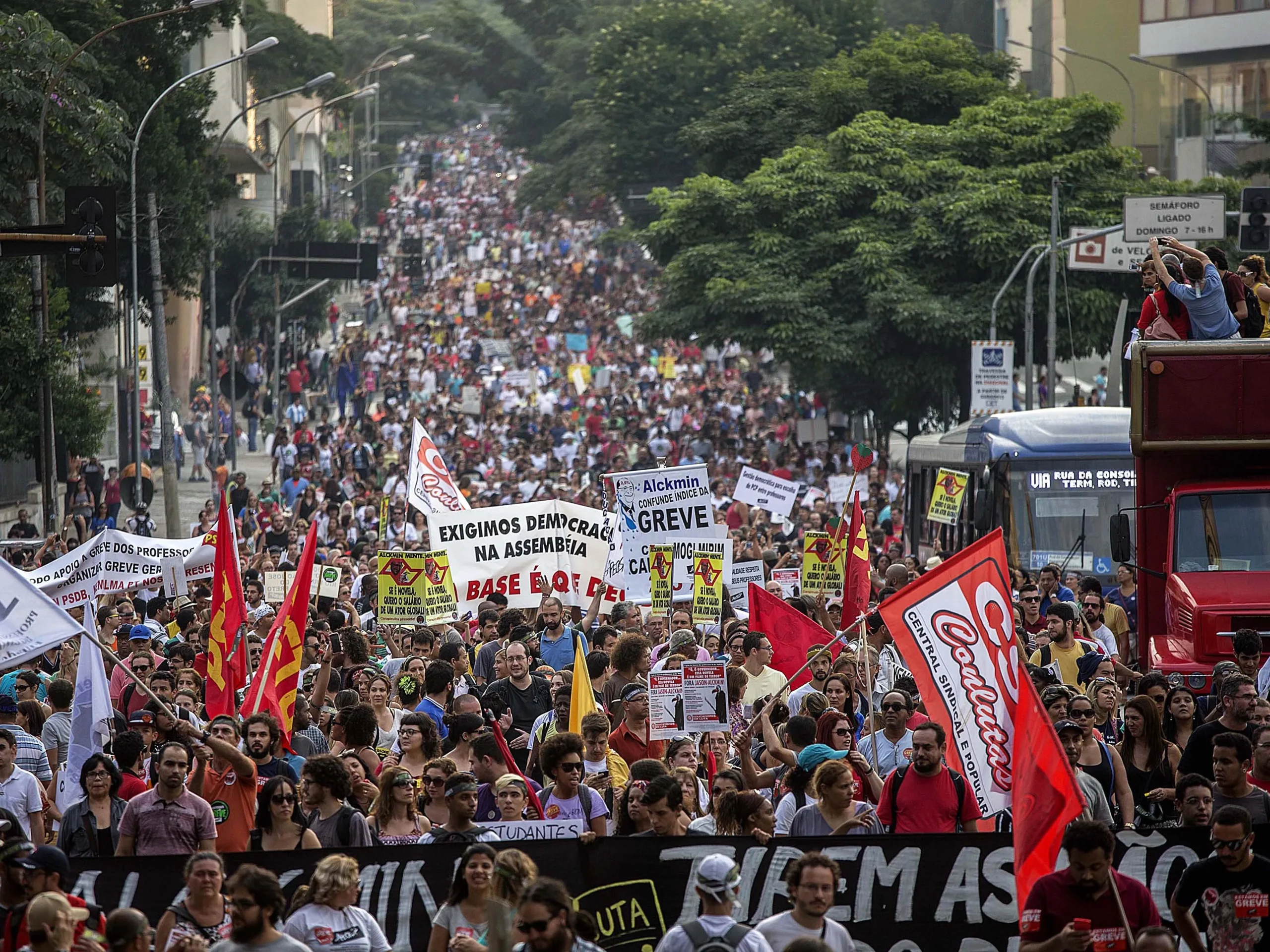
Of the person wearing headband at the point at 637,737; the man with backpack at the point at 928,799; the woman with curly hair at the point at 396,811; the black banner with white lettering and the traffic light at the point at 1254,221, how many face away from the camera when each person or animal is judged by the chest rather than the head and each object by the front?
0

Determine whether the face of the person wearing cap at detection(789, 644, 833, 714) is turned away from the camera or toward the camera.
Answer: toward the camera

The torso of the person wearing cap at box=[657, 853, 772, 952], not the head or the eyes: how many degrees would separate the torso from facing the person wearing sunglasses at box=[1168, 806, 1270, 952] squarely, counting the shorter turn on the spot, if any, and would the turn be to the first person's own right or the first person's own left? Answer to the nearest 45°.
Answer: approximately 90° to the first person's own right

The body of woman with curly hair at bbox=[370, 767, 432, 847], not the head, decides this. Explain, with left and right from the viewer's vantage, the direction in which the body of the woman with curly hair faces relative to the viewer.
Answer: facing the viewer

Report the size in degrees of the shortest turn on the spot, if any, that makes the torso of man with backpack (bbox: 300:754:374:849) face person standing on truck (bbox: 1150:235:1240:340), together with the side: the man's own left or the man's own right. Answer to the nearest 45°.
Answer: approximately 180°

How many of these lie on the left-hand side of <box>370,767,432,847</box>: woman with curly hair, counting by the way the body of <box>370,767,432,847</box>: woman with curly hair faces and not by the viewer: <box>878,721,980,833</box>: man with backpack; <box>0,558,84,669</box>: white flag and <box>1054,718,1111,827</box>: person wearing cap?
2

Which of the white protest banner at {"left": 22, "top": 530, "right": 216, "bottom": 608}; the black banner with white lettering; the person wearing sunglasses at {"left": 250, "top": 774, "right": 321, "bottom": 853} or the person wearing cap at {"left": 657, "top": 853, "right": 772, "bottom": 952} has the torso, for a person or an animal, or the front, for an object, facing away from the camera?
the person wearing cap

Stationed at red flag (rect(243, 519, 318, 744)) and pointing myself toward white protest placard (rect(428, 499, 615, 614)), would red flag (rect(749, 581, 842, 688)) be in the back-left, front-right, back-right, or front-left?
front-right

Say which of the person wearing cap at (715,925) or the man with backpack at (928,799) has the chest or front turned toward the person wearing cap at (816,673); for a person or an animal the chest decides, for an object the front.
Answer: the person wearing cap at (715,925)

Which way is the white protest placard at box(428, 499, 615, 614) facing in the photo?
toward the camera

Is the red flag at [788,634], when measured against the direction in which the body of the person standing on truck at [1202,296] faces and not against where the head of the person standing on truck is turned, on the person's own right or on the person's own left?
on the person's own left

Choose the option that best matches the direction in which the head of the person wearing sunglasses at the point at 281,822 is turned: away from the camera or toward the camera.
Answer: toward the camera

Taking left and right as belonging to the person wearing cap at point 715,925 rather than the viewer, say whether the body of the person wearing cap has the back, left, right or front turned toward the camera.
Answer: back

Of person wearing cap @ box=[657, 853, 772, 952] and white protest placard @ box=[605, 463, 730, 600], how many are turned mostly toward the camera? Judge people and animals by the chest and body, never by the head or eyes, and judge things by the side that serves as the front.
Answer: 1

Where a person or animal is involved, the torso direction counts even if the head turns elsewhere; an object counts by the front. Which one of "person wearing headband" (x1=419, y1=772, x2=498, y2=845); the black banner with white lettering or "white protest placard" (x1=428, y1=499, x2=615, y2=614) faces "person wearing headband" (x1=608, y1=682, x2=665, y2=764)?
the white protest placard

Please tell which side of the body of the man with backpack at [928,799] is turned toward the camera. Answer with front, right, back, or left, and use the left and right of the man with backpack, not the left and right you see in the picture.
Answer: front

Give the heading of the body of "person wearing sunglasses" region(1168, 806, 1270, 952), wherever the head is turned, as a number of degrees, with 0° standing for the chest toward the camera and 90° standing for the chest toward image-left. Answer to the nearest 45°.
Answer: approximately 0°

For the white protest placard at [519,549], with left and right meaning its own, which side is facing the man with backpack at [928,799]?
front

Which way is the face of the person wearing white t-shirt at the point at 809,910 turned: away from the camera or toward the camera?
toward the camera

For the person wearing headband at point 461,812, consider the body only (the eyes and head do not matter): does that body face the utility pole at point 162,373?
no

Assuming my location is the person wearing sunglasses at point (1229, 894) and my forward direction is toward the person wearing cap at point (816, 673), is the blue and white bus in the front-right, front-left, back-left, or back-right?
front-right

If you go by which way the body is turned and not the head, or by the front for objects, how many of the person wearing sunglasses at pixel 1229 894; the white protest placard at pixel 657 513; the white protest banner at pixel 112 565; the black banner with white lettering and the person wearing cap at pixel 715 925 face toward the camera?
4

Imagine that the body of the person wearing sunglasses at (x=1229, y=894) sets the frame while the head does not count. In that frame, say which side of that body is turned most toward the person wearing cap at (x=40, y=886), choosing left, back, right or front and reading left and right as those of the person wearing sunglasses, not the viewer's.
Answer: right
